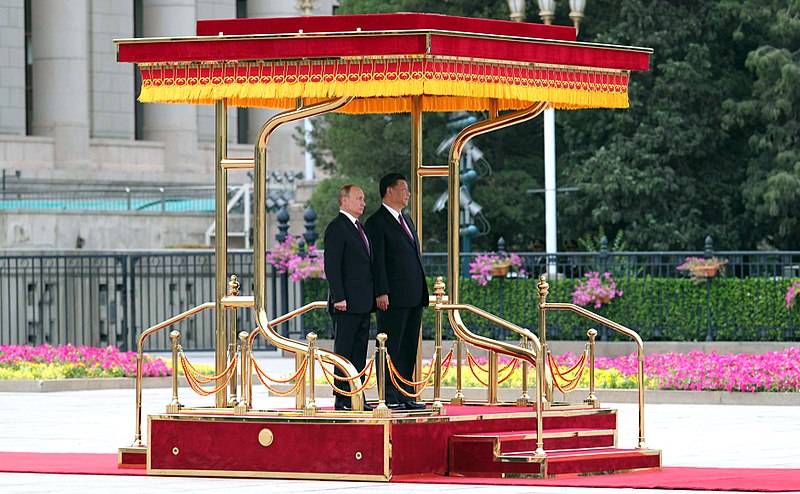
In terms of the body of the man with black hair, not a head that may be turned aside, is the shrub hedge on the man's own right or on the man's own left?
on the man's own left

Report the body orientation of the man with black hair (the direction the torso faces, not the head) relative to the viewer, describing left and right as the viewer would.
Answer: facing the viewer and to the right of the viewer

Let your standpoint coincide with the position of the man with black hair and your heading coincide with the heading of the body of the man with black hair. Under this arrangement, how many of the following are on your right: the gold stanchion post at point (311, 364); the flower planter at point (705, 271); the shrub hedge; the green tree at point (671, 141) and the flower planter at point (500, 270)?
1

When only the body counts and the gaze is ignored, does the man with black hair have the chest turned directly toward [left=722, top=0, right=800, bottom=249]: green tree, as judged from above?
no

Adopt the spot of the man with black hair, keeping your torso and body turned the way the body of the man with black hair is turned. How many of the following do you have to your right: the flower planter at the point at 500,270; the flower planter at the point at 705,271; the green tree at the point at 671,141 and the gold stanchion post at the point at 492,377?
0

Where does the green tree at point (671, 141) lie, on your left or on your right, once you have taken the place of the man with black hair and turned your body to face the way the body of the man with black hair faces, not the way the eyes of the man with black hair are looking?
on your left

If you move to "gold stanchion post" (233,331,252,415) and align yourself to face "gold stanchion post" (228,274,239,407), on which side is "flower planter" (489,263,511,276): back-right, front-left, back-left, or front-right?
front-right

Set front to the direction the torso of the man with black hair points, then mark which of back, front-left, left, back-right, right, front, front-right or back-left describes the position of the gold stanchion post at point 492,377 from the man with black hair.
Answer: left

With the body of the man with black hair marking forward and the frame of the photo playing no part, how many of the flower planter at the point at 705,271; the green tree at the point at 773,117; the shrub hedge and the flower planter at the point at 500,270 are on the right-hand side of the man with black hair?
0

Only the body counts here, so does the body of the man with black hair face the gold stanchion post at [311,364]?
no

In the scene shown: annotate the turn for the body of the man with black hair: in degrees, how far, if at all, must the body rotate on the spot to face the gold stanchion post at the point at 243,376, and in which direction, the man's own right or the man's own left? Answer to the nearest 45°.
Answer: approximately 135° to the man's own right
